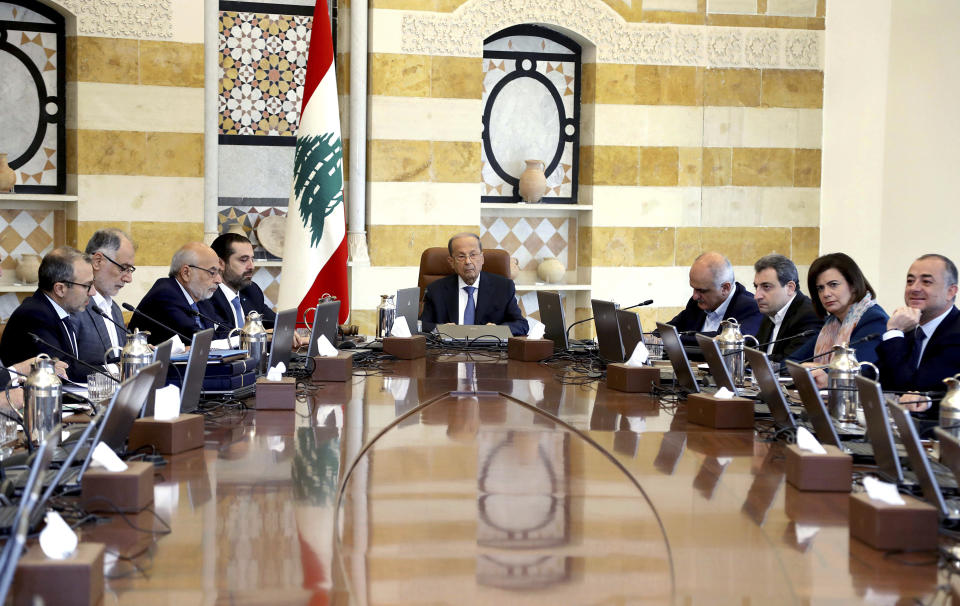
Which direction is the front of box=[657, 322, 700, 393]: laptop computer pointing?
to the viewer's right

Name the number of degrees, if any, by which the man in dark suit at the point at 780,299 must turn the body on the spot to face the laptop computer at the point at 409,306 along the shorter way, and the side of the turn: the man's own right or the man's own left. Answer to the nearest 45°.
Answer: approximately 45° to the man's own right

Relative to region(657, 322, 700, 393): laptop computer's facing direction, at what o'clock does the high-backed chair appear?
The high-backed chair is roughly at 8 o'clock from the laptop computer.

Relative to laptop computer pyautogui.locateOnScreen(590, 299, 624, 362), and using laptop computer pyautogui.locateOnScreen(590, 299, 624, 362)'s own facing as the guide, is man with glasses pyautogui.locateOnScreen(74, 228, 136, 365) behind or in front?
behind

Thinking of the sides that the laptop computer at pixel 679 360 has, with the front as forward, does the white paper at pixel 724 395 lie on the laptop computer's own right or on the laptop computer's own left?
on the laptop computer's own right

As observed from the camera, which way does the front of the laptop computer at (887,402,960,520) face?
facing to the right of the viewer

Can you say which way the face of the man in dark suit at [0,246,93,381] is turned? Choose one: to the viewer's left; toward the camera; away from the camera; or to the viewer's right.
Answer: to the viewer's right

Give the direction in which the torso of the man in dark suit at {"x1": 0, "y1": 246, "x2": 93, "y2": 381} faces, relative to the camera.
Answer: to the viewer's right

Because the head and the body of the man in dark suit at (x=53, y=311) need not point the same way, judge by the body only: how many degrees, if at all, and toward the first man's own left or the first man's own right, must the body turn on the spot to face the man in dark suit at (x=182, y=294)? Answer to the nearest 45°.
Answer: approximately 45° to the first man's own left

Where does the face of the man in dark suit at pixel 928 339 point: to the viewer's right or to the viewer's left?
to the viewer's left
